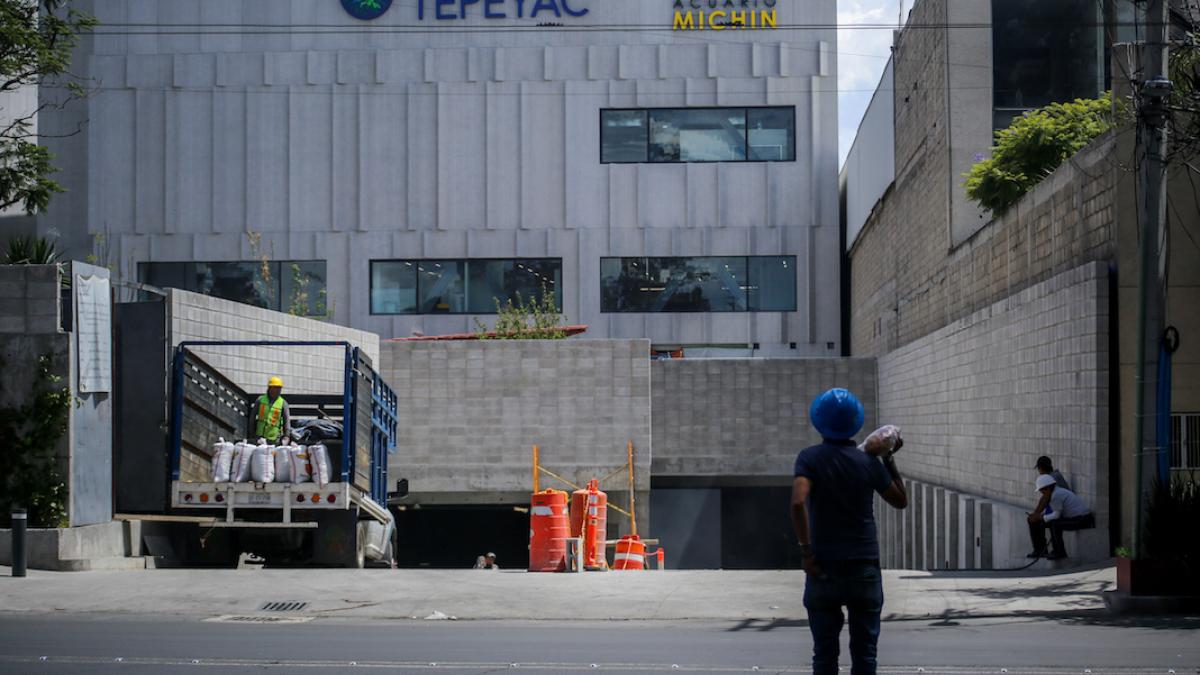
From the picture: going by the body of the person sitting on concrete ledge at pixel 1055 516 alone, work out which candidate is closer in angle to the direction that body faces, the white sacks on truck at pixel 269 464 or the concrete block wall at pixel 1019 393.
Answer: the white sacks on truck

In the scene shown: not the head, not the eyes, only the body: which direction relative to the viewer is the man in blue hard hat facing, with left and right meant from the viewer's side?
facing away from the viewer

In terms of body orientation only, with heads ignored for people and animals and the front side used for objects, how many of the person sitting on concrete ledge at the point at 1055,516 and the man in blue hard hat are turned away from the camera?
1

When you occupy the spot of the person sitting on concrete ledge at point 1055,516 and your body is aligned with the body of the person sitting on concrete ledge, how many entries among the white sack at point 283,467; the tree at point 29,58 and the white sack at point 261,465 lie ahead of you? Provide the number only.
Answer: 3

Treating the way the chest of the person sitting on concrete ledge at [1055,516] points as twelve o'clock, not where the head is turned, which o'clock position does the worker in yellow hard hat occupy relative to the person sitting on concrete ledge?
The worker in yellow hard hat is roughly at 12 o'clock from the person sitting on concrete ledge.

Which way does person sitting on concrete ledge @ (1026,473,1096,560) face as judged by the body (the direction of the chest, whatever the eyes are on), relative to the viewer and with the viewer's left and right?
facing to the left of the viewer

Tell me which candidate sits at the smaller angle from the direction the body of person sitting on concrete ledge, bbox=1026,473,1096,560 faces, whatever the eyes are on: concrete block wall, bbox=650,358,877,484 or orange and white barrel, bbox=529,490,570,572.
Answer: the orange and white barrel

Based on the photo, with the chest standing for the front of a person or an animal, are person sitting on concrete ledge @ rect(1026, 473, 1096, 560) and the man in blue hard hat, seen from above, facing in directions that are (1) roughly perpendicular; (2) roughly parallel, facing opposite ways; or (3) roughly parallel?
roughly perpendicular

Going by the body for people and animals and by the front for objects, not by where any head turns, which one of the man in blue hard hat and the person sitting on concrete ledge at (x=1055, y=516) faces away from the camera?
the man in blue hard hat

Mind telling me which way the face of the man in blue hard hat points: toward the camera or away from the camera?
away from the camera
